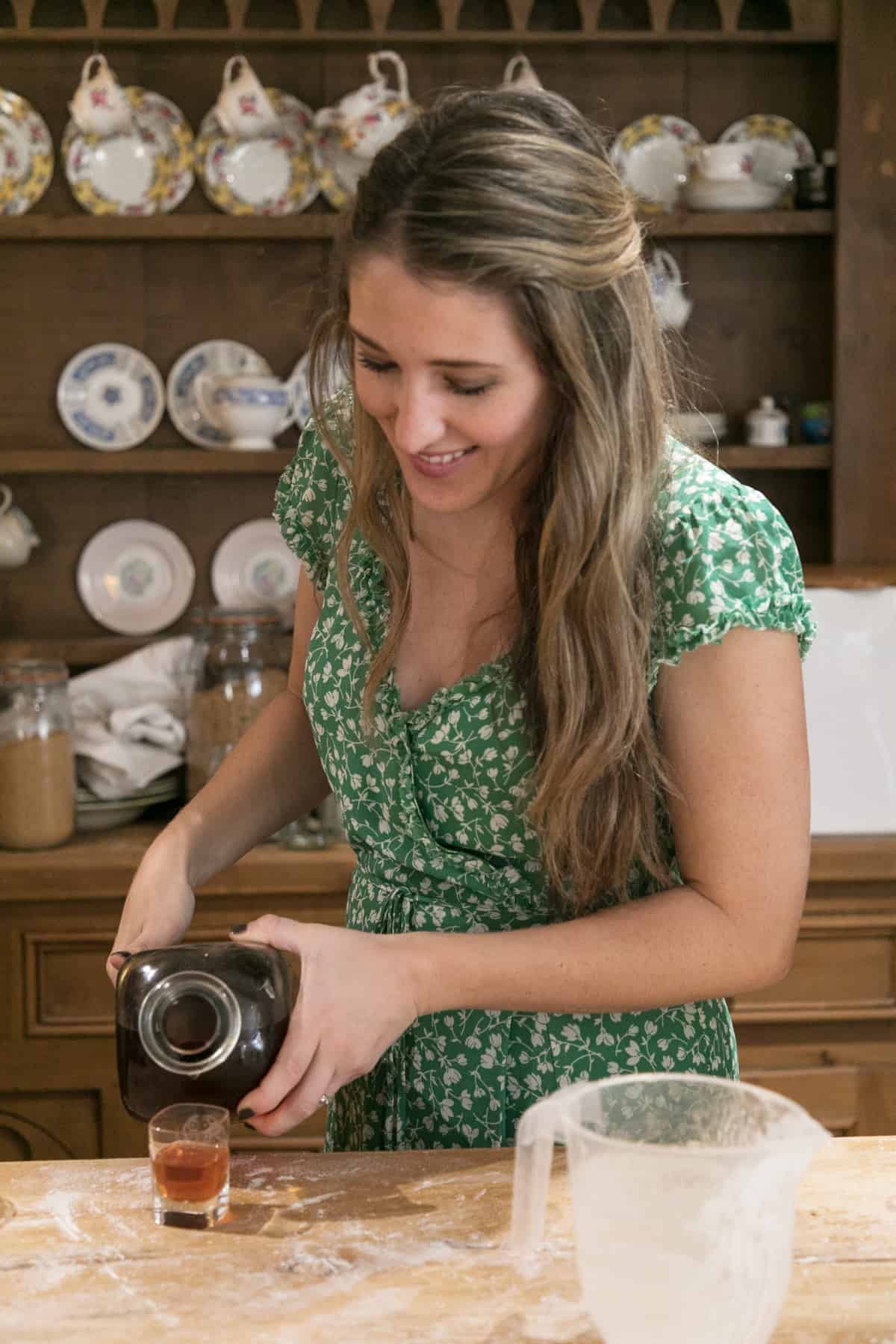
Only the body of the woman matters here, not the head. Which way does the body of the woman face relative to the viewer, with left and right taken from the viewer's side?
facing the viewer and to the left of the viewer

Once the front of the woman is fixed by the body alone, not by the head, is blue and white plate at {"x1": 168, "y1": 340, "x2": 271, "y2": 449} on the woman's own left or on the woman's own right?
on the woman's own right

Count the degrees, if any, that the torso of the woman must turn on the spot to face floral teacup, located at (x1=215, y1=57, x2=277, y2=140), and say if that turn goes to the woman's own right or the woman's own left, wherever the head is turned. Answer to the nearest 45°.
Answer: approximately 135° to the woman's own right

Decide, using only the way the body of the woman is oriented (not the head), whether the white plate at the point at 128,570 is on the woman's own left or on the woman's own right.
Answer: on the woman's own right

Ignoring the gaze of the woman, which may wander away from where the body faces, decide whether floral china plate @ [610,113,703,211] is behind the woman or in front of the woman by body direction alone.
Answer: behind

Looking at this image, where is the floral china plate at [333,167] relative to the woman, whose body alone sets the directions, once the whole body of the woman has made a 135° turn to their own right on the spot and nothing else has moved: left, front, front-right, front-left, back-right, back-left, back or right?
front

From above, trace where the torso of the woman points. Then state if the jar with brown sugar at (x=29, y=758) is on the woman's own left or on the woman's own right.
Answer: on the woman's own right

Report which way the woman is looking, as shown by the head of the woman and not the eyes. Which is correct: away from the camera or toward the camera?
toward the camera

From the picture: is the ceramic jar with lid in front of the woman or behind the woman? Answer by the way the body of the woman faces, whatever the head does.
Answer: behind

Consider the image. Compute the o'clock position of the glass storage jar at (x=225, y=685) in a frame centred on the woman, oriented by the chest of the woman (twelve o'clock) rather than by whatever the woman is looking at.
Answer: The glass storage jar is roughly at 4 o'clock from the woman.
